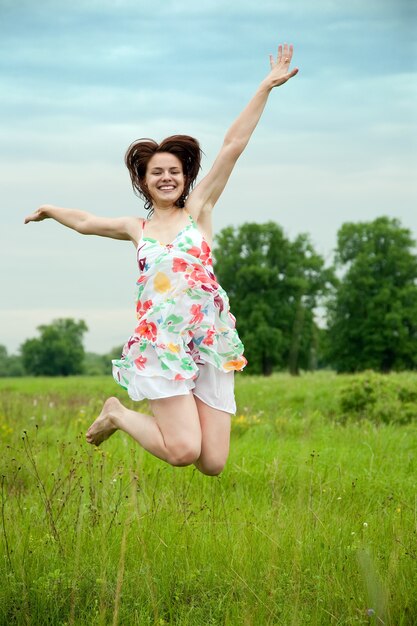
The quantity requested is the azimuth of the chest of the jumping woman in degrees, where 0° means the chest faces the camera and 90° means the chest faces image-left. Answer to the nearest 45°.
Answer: approximately 0°

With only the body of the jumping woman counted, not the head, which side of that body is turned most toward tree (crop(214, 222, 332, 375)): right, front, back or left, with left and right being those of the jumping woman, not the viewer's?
back

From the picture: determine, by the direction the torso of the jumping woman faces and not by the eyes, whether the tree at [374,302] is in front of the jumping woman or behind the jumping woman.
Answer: behind

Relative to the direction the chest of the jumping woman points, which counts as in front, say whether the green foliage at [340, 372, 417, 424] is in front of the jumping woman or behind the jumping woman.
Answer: behind
